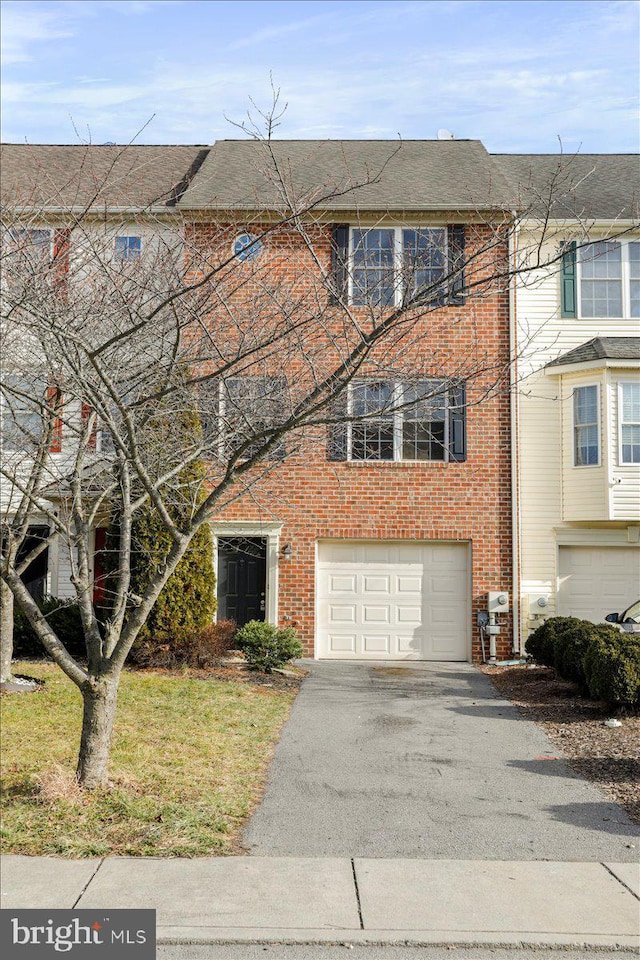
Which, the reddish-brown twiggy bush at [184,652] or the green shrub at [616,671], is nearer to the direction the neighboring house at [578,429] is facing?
the green shrub

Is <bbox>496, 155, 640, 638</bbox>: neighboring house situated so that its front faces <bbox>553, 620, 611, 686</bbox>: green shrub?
yes

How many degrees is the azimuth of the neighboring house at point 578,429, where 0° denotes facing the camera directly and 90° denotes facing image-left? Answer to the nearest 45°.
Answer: approximately 0°

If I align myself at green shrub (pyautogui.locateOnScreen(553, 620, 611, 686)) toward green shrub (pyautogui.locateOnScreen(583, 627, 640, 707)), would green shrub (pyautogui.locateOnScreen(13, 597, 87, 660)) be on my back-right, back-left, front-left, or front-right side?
back-right

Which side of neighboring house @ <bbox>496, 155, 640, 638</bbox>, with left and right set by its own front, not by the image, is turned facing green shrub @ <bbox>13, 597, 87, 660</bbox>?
right

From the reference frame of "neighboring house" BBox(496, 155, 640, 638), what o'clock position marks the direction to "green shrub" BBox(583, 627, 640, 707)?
The green shrub is roughly at 12 o'clock from the neighboring house.

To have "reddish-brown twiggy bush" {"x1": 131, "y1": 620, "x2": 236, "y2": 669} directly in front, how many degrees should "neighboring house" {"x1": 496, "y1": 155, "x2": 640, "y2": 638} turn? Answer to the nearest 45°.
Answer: approximately 45° to its right

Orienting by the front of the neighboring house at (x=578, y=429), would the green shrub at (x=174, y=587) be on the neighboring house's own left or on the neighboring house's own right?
on the neighboring house's own right
